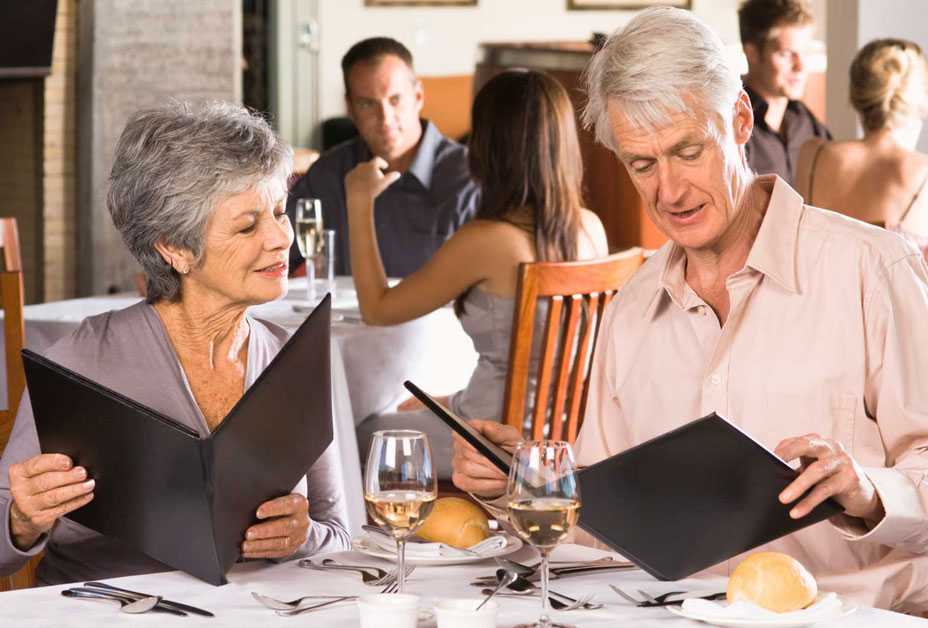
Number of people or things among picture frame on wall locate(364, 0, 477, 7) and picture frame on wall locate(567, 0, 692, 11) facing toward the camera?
2

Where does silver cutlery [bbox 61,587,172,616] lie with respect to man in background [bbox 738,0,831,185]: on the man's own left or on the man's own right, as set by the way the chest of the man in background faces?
on the man's own right

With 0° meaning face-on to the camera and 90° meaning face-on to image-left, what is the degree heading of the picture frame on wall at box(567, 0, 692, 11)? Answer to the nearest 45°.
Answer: approximately 0°

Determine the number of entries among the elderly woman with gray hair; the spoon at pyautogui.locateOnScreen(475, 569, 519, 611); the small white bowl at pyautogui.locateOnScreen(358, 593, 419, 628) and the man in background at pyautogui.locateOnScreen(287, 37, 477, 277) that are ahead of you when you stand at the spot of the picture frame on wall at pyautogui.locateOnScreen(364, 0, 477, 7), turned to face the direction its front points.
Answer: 4

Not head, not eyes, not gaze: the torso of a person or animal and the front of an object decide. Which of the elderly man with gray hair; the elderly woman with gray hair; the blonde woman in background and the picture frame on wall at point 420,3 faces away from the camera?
the blonde woman in background

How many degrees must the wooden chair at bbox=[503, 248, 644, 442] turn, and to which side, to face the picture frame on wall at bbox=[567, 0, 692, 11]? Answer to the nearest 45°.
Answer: approximately 45° to its right

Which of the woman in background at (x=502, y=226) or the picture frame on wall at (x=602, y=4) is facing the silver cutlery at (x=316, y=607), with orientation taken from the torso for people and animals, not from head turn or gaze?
the picture frame on wall

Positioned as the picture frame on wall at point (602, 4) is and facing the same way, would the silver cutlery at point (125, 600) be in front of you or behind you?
in front

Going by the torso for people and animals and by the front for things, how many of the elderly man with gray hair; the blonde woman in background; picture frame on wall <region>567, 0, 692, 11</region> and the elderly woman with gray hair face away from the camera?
1

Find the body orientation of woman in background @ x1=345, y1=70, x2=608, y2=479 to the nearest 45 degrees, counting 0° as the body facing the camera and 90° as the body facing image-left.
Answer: approximately 135°

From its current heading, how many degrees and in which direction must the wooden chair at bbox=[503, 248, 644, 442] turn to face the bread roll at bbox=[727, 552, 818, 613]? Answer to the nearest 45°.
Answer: approximately 135° to its left

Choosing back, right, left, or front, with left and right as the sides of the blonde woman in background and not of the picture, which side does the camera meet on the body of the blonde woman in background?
back

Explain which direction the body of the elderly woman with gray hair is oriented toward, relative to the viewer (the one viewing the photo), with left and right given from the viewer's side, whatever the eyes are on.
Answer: facing the viewer and to the right of the viewer

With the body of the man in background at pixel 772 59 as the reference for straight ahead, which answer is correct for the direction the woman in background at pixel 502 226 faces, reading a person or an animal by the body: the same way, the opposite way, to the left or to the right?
the opposite way

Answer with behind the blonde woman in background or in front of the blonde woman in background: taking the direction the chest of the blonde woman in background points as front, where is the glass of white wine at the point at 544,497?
behind
